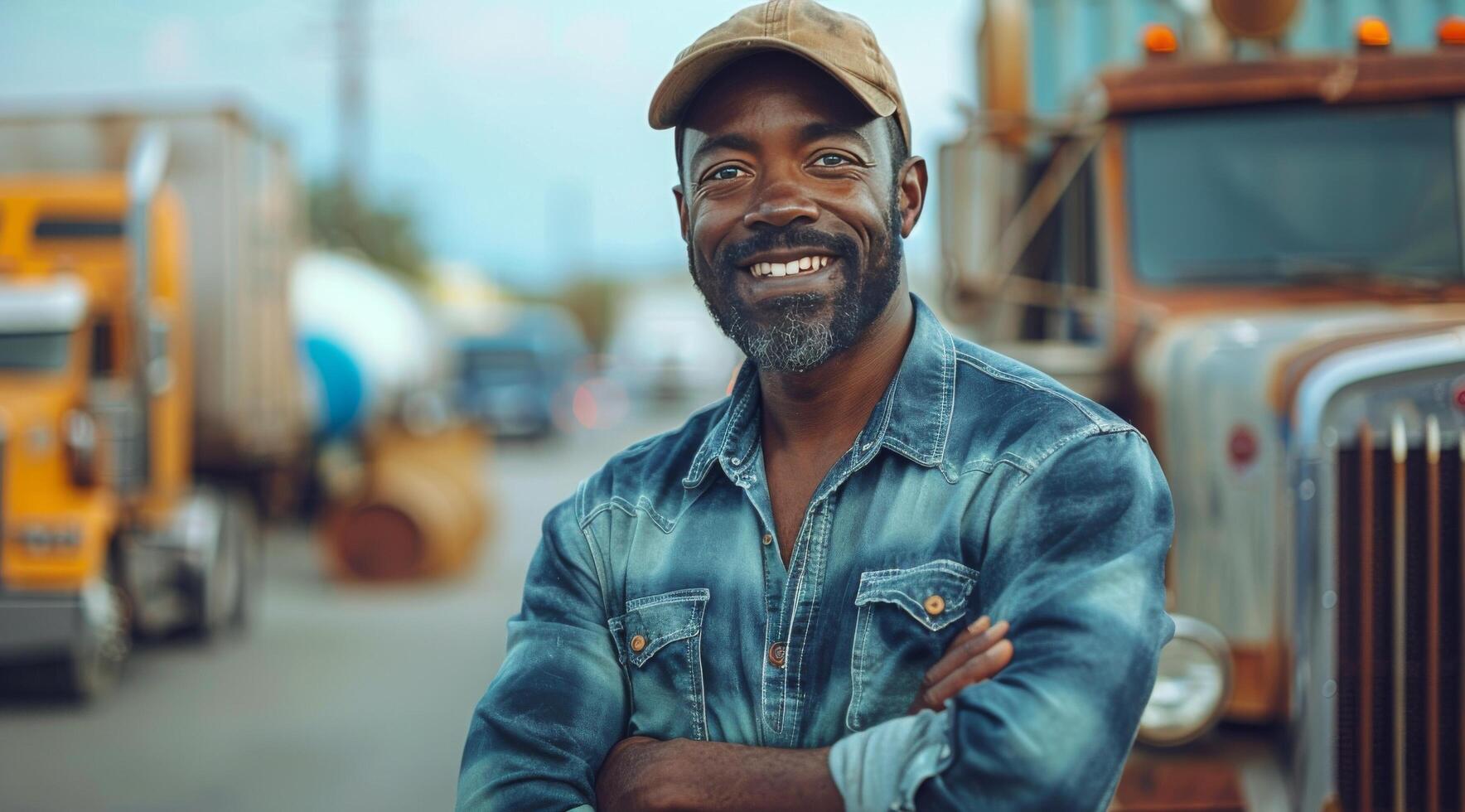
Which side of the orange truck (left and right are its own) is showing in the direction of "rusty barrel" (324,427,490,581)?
back

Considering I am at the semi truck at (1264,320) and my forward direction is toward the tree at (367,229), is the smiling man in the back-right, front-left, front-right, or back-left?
back-left

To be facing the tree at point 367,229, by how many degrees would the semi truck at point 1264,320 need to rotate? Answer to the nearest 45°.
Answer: approximately 135° to its right

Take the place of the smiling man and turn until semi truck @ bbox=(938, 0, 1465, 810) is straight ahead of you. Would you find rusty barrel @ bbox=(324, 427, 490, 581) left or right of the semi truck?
left

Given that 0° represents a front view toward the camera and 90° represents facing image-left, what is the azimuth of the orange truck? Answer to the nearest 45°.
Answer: approximately 45°

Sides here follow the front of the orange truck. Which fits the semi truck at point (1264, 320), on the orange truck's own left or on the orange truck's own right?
on the orange truck's own left
